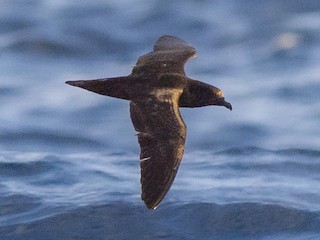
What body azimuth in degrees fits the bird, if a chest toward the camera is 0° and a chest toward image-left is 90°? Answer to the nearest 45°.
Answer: approximately 270°
